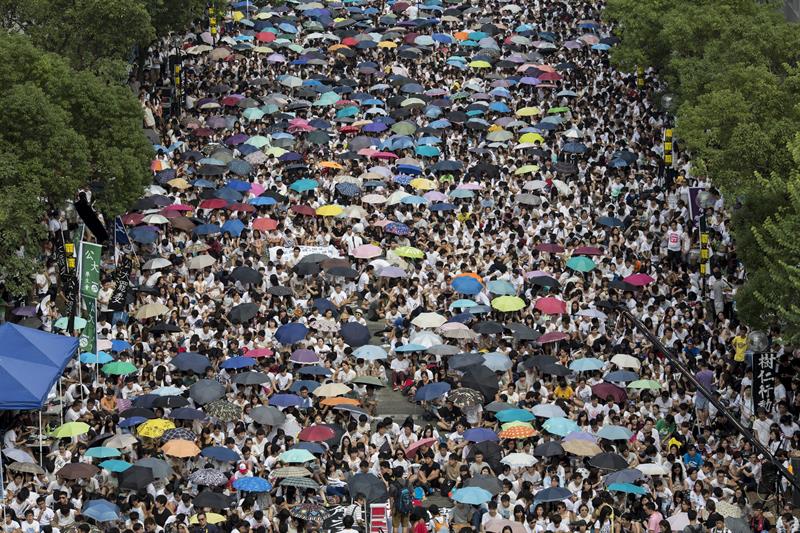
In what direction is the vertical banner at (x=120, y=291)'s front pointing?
toward the camera

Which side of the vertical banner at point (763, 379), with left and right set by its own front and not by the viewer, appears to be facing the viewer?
front

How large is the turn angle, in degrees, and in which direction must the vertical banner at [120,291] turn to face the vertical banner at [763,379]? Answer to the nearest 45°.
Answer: approximately 45° to its left

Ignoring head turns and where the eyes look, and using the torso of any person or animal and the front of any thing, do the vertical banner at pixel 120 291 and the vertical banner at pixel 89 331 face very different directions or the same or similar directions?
same or similar directions

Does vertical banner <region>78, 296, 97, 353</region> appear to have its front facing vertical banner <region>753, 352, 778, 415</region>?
no

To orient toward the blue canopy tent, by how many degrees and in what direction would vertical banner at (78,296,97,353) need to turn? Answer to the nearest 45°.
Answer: approximately 45° to its right

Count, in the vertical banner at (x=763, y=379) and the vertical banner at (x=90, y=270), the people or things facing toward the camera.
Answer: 2

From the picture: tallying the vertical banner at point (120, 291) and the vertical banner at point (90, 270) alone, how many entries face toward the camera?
2

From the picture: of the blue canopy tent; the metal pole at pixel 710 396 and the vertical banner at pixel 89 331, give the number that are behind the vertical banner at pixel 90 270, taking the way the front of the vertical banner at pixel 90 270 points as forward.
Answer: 0

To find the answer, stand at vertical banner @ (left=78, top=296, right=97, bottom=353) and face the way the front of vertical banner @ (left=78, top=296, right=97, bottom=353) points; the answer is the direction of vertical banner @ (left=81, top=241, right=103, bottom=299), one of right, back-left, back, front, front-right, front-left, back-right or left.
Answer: back

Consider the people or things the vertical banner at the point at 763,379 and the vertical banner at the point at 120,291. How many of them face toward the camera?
2

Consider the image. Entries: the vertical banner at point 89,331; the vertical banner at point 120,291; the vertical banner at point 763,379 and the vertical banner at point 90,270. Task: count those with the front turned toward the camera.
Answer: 4

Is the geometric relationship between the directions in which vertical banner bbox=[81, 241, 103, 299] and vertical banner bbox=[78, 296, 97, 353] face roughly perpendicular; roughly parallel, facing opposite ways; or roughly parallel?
roughly parallel
